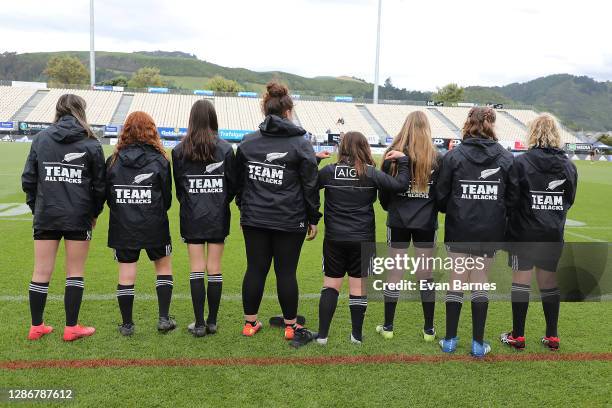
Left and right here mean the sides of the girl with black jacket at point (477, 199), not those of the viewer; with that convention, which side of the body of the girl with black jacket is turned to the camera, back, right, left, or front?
back

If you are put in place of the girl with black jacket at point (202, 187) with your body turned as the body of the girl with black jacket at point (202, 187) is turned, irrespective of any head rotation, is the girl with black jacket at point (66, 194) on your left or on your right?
on your left

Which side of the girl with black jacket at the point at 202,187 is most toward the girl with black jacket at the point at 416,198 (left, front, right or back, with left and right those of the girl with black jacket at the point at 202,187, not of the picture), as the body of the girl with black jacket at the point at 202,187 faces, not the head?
right

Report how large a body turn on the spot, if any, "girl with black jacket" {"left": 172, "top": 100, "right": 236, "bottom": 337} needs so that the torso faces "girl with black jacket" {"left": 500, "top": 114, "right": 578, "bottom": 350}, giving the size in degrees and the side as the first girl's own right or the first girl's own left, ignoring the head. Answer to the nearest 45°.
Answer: approximately 90° to the first girl's own right

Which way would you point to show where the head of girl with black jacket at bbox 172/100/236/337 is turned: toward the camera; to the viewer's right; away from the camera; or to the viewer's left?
away from the camera

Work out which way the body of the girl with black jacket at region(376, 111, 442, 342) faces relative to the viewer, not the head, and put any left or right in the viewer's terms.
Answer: facing away from the viewer

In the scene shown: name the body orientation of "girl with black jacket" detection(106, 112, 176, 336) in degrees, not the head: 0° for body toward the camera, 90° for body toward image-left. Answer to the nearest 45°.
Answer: approximately 180°

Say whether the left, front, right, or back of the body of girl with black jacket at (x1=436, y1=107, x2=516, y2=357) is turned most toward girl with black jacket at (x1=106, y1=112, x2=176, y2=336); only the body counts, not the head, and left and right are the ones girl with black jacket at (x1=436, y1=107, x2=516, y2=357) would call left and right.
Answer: left

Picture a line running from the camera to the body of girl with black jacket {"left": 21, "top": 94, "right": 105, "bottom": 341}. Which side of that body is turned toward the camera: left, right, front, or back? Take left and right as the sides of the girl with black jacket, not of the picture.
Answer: back

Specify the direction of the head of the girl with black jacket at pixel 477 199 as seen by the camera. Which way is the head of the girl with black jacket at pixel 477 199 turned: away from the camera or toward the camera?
away from the camera

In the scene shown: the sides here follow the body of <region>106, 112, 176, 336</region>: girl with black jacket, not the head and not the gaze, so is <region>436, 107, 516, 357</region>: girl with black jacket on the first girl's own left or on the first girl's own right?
on the first girl's own right

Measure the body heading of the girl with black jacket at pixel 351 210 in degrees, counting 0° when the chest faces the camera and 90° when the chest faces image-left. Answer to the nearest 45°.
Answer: approximately 180°

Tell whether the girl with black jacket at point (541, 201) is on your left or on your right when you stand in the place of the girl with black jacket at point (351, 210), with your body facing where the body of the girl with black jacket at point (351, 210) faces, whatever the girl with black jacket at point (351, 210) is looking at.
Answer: on your right

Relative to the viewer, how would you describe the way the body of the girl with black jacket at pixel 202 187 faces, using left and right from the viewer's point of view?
facing away from the viewer
